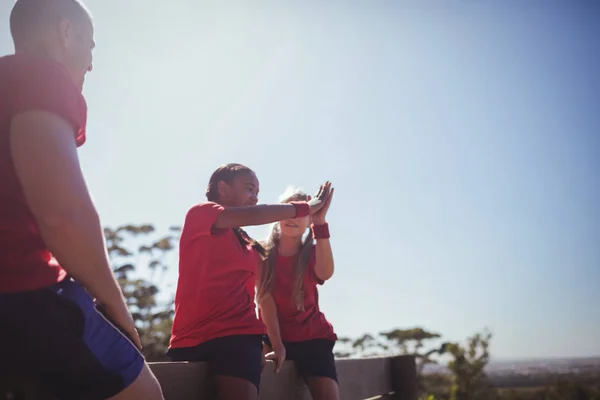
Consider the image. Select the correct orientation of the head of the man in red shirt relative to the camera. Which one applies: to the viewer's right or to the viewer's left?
to the viewer's right

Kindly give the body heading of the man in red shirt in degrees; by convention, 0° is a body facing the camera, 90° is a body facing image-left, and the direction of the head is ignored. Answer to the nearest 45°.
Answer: approximately 225°

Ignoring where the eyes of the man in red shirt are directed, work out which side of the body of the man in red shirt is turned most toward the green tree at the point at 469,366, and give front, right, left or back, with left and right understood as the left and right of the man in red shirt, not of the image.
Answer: front
